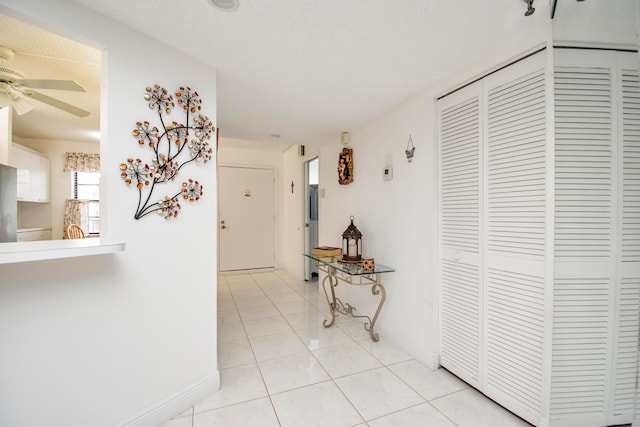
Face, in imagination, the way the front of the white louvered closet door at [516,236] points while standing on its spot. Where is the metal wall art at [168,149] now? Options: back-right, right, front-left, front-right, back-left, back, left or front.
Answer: front

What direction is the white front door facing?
toward the camera

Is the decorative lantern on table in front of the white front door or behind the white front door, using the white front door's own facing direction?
in front

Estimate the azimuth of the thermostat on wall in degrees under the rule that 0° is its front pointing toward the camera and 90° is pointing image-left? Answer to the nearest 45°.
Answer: approximately 45°

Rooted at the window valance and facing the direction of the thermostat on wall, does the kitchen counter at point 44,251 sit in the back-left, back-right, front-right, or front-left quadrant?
front-right

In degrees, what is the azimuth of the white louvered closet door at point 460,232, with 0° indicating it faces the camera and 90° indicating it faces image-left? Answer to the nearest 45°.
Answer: approximately 45°

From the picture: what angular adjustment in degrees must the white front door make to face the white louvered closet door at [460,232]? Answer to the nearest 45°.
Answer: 0° — it already faces it

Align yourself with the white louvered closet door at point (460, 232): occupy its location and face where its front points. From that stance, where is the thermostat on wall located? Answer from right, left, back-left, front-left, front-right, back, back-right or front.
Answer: right

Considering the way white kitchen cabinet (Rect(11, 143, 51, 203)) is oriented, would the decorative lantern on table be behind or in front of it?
in front

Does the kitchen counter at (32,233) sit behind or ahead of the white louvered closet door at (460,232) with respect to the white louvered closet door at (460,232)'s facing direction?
ahead

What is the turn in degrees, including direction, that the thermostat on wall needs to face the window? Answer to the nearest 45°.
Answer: approximately 45° to its right

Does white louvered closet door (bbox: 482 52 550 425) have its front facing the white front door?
no

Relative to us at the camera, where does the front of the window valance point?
facing the viewer

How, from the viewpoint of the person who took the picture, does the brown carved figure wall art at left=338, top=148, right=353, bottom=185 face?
facing the viewer and to the left of the viewer

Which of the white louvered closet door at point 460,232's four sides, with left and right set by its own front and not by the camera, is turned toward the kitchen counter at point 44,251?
front

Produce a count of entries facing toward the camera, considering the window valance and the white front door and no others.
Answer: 2

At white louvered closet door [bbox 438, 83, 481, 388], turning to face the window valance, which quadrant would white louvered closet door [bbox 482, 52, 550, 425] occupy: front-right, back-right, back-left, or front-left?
back-left

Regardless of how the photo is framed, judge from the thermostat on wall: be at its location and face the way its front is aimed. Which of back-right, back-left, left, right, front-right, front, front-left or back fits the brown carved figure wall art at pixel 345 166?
right
